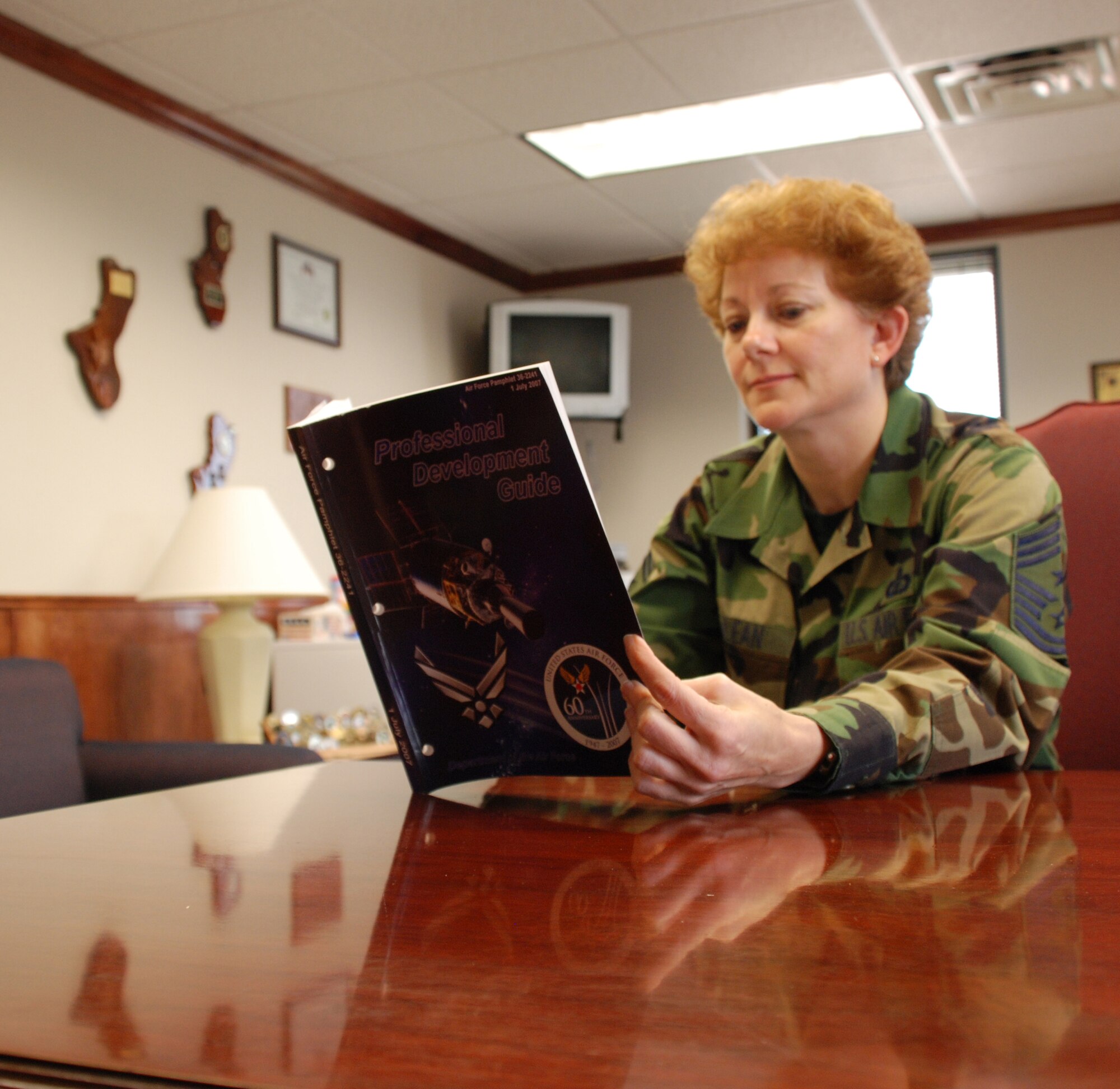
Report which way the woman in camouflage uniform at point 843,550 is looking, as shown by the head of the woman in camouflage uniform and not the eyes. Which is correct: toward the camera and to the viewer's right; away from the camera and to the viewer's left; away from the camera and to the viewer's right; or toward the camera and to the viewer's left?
toward the camera and to the viewer's left

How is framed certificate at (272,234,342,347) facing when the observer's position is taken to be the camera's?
facing the viewer and to the right of the viewer

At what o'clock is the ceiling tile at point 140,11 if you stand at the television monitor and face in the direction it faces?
The ceiling tile is roughly at 1 o'clock from the television monitor.

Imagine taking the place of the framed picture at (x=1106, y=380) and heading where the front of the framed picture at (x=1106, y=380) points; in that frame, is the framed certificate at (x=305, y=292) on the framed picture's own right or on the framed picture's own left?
on the framed picture's own right

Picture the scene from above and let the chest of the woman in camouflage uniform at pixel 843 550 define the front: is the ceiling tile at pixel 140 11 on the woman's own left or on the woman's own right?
on the woman's own right

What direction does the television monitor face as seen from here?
toward the camera

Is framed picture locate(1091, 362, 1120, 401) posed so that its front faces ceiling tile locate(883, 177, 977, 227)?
no

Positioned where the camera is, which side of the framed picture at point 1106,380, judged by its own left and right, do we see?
front

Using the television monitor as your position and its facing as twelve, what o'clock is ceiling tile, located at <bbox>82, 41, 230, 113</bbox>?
The ceiling tile is roughly at 1 o'clock from the television monitor.

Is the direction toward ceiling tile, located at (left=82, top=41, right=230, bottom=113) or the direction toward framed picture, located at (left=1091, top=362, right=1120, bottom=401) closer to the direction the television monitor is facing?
the ceiling tile

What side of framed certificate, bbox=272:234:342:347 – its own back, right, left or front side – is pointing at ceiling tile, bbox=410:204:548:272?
left

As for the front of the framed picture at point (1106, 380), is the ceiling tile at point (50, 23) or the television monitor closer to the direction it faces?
the ceiling tile

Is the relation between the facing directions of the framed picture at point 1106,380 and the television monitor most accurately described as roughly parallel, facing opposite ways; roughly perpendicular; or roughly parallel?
roughly parallel

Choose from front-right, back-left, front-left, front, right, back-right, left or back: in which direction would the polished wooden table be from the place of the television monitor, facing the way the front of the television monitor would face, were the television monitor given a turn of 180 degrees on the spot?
back

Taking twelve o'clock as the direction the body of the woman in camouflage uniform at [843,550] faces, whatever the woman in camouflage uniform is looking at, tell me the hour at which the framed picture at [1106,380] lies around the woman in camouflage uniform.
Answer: The framed picture is roughly at 5 o'clock from the woman in camouflage uniform.

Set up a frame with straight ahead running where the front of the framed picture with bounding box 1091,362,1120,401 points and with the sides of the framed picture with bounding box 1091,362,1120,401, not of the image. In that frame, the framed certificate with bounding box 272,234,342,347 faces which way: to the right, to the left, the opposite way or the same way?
to the left

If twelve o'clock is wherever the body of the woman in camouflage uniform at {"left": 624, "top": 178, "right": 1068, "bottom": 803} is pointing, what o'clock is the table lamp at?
The table lamp is roughly at 3 o'clock from the woman in camouflage uniform.

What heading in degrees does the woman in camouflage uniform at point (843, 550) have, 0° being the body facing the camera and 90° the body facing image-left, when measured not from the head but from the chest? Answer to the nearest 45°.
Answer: approximately 45°

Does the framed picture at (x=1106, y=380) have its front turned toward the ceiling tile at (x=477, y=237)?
no
